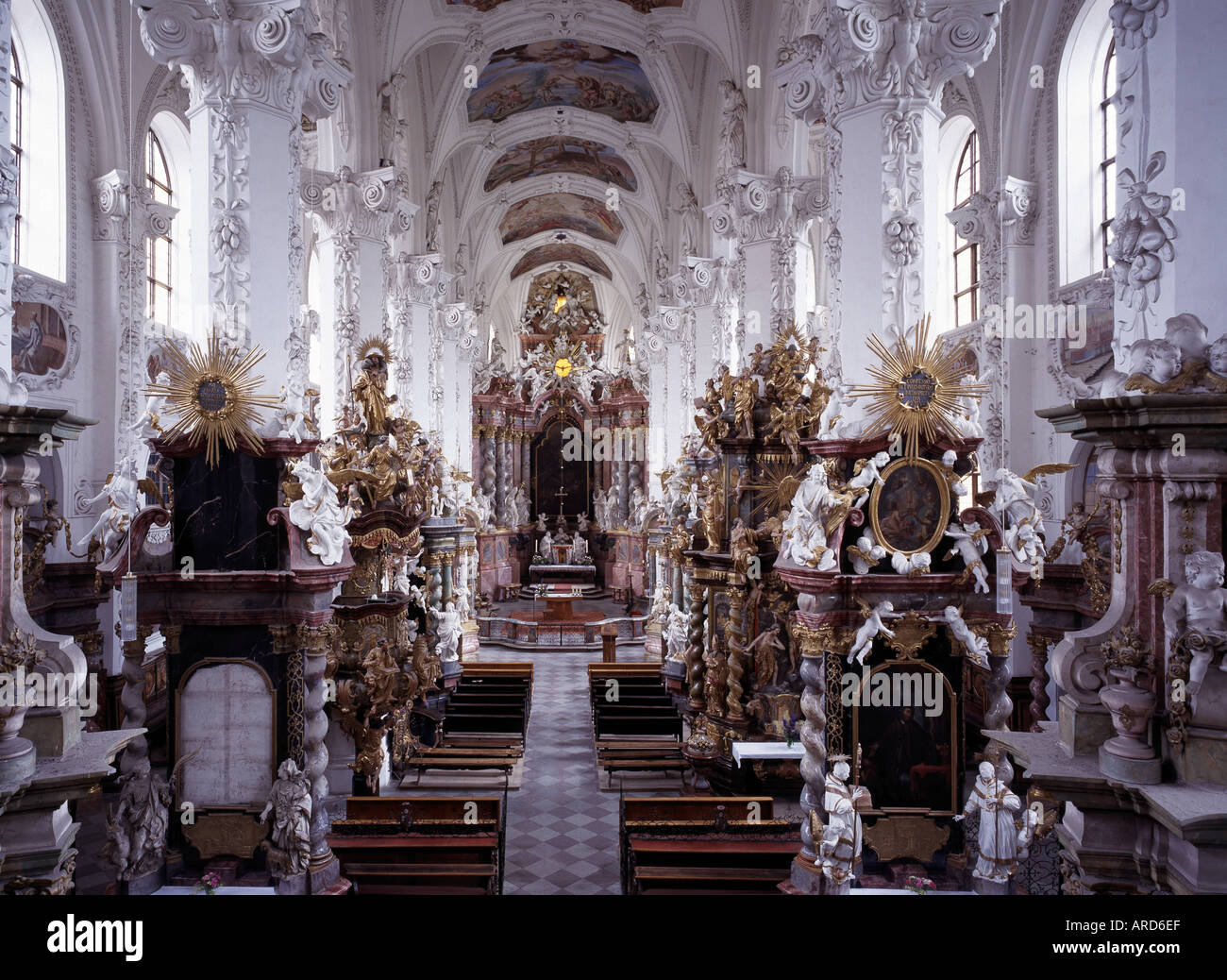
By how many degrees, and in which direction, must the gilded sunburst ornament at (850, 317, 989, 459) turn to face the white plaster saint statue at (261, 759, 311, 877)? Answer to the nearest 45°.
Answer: approximately 90° to its right

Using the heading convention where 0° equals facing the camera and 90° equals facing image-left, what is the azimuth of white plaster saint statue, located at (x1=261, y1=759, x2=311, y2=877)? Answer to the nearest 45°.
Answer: approximately 0°

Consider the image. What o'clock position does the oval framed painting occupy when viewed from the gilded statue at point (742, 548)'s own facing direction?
The oval framed painting is roughly at 10 o'clock from the gilded statue.

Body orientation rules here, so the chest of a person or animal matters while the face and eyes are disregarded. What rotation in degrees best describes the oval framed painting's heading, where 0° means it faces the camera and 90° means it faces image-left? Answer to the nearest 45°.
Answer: approximately 0°

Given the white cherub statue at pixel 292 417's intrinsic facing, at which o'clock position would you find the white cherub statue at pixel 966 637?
The white cherub statue at pixel 966 637 is roughly at 10 o'clock from the white cherub statue at pixel 292 417.

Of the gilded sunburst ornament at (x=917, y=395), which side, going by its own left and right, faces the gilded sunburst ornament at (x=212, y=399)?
right

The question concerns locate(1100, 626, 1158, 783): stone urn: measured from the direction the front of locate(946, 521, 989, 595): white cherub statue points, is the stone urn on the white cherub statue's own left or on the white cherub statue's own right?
on the white cherub statue's own left
